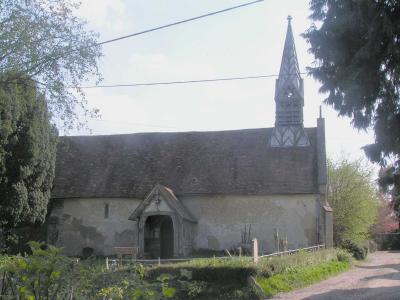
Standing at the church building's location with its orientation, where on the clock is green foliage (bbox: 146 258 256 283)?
The green foliage is roughly at 12 o'clock from the church building.

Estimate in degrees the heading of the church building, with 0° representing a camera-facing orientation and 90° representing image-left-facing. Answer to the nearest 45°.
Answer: approximately 0°

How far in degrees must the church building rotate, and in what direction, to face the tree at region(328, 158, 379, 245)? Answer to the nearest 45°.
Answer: approximately 135° to its left

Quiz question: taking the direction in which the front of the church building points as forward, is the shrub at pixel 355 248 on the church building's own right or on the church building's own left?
on the church building's own left

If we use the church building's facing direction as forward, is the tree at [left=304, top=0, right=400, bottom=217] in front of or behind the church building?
in front

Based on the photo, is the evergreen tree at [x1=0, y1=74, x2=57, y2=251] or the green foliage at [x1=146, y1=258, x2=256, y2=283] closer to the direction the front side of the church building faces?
the green foliage

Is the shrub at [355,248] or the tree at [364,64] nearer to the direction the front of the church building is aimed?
the tree

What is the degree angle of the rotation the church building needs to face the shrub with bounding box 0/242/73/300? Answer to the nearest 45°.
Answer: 0° — it already faces it

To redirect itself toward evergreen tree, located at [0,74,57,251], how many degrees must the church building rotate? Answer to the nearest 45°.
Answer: approximately 45° to its right

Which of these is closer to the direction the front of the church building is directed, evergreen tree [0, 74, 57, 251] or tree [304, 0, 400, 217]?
the tree
